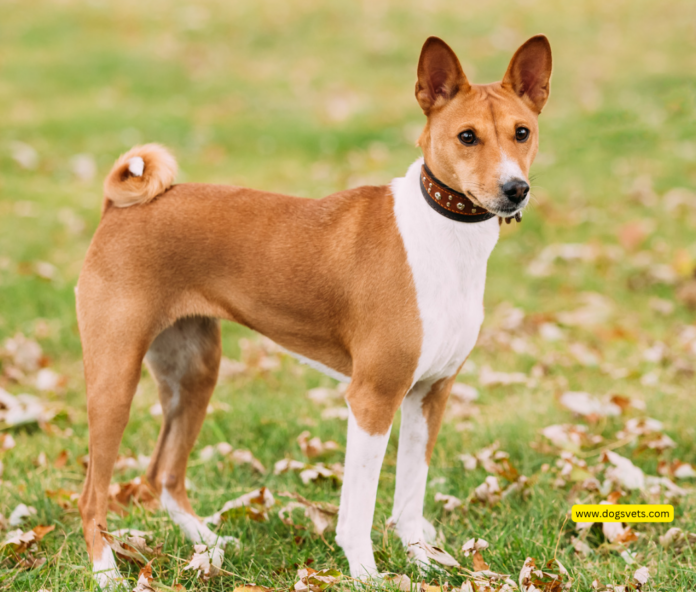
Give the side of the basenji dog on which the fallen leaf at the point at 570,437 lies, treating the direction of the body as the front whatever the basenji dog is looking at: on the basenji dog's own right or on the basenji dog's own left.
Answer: on the basenji dog's own left

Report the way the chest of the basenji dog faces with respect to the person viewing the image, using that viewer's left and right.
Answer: facing the viewer and to the right of the viewer

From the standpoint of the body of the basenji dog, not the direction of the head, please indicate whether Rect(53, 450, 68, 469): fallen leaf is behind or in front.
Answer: behind

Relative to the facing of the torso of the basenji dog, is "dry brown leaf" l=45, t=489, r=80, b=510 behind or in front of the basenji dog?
behind

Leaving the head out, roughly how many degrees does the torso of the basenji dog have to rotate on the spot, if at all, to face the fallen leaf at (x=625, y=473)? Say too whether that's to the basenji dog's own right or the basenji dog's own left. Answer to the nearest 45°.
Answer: approximately 90° to the basenji dog's own left

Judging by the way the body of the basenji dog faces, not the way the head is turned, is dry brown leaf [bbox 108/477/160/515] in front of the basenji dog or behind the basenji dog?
behind

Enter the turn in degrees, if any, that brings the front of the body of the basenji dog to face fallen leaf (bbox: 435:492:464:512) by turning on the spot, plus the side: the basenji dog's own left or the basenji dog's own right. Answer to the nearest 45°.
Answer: approximately 90° to the basenji dog's own left

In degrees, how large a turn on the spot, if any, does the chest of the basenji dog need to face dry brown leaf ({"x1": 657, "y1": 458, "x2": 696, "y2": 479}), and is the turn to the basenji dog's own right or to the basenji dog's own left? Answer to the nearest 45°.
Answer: approximately 90° to the basenji dog's own left
